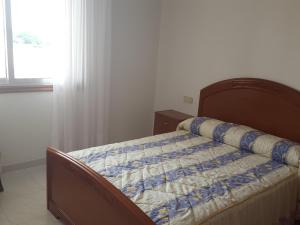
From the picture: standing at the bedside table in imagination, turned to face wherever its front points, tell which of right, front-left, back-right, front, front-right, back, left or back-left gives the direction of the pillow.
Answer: left

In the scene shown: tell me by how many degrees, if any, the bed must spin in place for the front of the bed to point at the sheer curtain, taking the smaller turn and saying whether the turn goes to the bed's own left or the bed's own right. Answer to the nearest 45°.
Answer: approximately 90° to the bed's own right

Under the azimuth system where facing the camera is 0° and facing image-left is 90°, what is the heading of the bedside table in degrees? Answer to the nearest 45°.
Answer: approximately 45°

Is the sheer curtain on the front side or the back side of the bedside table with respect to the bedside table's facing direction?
on the front side

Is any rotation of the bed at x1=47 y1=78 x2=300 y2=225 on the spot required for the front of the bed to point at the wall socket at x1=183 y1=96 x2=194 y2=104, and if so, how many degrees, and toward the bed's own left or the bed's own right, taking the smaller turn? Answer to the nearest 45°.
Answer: approximately 135° to the bed's own right

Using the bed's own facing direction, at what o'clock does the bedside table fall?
The bedside table is roughly at 4 o'clock from the bed.

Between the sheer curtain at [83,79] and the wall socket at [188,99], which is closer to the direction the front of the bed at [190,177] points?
the sheer curtain

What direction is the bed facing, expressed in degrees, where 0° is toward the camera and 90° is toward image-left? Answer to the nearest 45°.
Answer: approximately 45°

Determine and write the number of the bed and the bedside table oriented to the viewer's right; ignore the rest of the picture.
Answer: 0

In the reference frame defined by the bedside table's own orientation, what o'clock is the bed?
The bed is roughly at 10 o'clock from the bedside table.
